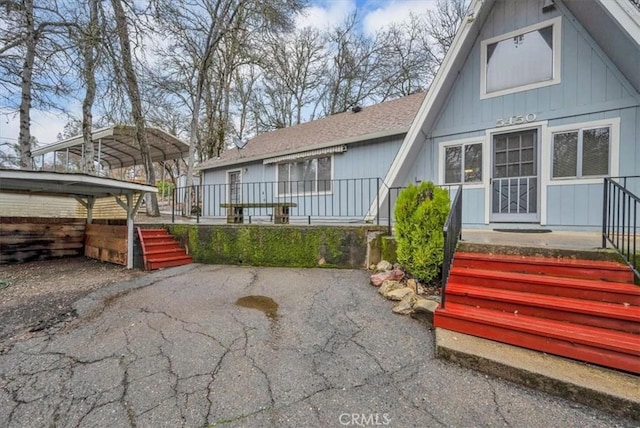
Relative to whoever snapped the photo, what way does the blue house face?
facing the viewer and to the left of the viewer

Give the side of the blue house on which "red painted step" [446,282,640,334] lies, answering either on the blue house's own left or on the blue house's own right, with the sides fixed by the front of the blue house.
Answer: on the blue house's own left

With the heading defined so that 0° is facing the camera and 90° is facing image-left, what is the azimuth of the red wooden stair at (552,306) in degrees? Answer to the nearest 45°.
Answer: approximately 45°

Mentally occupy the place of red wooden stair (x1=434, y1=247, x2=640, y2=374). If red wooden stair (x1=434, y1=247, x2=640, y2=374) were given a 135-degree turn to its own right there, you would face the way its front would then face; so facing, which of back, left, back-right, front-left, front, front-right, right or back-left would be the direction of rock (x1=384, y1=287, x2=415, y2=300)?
left

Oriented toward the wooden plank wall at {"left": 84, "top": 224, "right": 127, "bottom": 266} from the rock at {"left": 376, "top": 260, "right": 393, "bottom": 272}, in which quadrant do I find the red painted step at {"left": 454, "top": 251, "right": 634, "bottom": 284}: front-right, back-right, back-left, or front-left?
back-left

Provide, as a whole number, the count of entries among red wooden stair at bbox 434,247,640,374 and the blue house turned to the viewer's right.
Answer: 0

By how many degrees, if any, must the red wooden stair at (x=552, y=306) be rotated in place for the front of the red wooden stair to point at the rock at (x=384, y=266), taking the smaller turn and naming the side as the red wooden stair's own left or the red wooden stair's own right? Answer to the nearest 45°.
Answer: approximately 90° to the red wooden stair's own right

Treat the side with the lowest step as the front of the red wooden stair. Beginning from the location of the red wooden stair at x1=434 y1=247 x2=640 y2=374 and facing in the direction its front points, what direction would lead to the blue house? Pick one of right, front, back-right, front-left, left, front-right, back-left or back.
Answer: right

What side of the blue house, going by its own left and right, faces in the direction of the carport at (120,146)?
right

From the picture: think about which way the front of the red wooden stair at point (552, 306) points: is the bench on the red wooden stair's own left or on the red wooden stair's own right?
on the red wooden stair's own right
